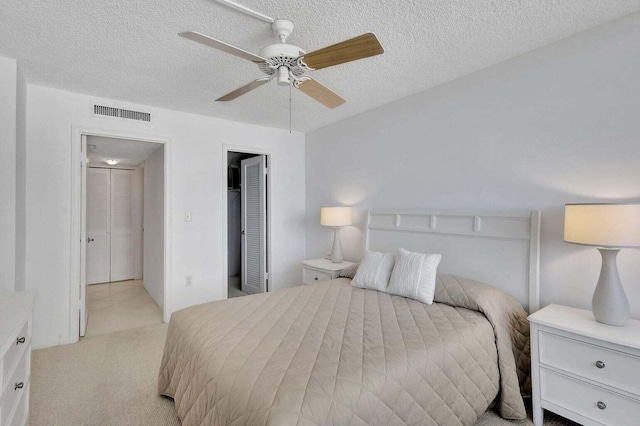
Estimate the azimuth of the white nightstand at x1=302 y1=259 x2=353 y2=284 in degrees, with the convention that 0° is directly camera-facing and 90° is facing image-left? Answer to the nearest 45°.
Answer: approximately 45°

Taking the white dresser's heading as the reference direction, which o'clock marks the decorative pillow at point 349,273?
The decorative pillow is roughly at 12 o'clock from the white dresser.

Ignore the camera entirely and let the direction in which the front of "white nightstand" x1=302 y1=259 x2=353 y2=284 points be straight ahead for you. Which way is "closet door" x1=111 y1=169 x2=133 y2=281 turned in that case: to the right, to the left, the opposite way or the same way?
to the left

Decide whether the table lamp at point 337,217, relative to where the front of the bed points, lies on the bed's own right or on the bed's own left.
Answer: on the bed's own right

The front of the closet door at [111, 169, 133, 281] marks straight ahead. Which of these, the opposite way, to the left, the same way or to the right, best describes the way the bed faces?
to the right

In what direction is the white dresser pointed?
to the viewer's right

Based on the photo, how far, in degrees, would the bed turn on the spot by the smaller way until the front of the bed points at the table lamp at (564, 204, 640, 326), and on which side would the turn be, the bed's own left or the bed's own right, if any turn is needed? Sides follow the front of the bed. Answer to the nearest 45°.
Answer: approximately 135° to the bed's own left

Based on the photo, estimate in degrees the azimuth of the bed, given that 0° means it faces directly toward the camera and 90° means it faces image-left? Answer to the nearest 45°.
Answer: approximately 45°

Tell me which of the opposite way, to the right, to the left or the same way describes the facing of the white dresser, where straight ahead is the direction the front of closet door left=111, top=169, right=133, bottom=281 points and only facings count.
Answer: to the left

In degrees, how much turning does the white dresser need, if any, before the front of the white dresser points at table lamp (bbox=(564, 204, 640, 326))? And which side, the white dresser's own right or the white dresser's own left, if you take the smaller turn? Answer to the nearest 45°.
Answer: approximately 45° to the white dresser's own right

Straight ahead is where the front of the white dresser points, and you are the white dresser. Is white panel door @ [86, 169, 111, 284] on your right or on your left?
on your left

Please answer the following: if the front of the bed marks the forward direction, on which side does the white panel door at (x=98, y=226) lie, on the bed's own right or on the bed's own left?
on the bed's own right

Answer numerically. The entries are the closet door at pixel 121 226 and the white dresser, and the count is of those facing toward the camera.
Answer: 1

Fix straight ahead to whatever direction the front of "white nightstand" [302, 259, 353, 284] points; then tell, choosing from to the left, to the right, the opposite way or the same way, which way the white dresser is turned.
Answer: the opposite way
